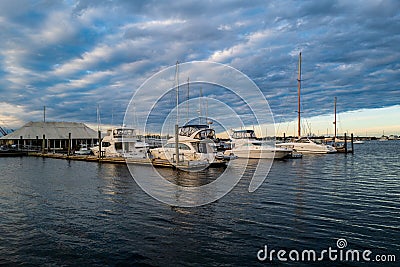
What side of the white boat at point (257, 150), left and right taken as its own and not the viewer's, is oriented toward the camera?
right

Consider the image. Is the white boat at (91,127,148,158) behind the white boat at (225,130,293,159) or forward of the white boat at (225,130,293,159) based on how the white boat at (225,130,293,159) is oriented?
behind

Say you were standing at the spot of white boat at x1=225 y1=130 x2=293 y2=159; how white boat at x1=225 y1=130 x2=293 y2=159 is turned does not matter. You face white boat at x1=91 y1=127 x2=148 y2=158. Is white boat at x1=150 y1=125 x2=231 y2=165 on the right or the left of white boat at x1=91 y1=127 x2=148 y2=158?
left
